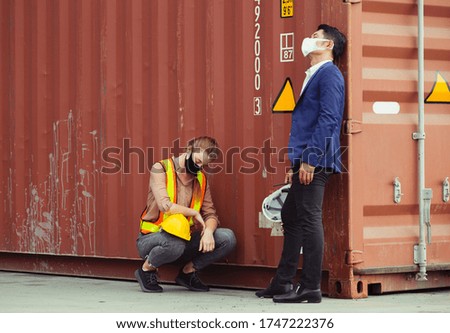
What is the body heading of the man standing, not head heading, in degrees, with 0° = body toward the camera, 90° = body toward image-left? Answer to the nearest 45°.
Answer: approximately 90°

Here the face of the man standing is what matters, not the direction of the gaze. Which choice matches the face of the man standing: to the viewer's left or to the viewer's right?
to the viewer's left
